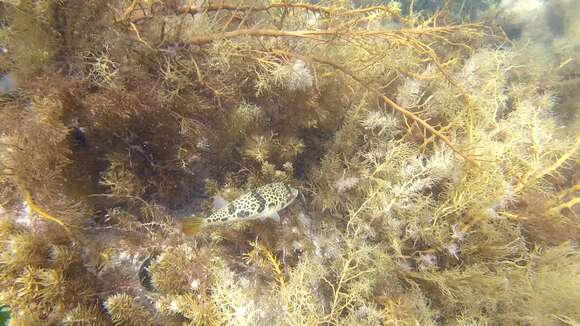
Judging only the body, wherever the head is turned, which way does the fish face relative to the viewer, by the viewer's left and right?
facing to the right of the viewer
